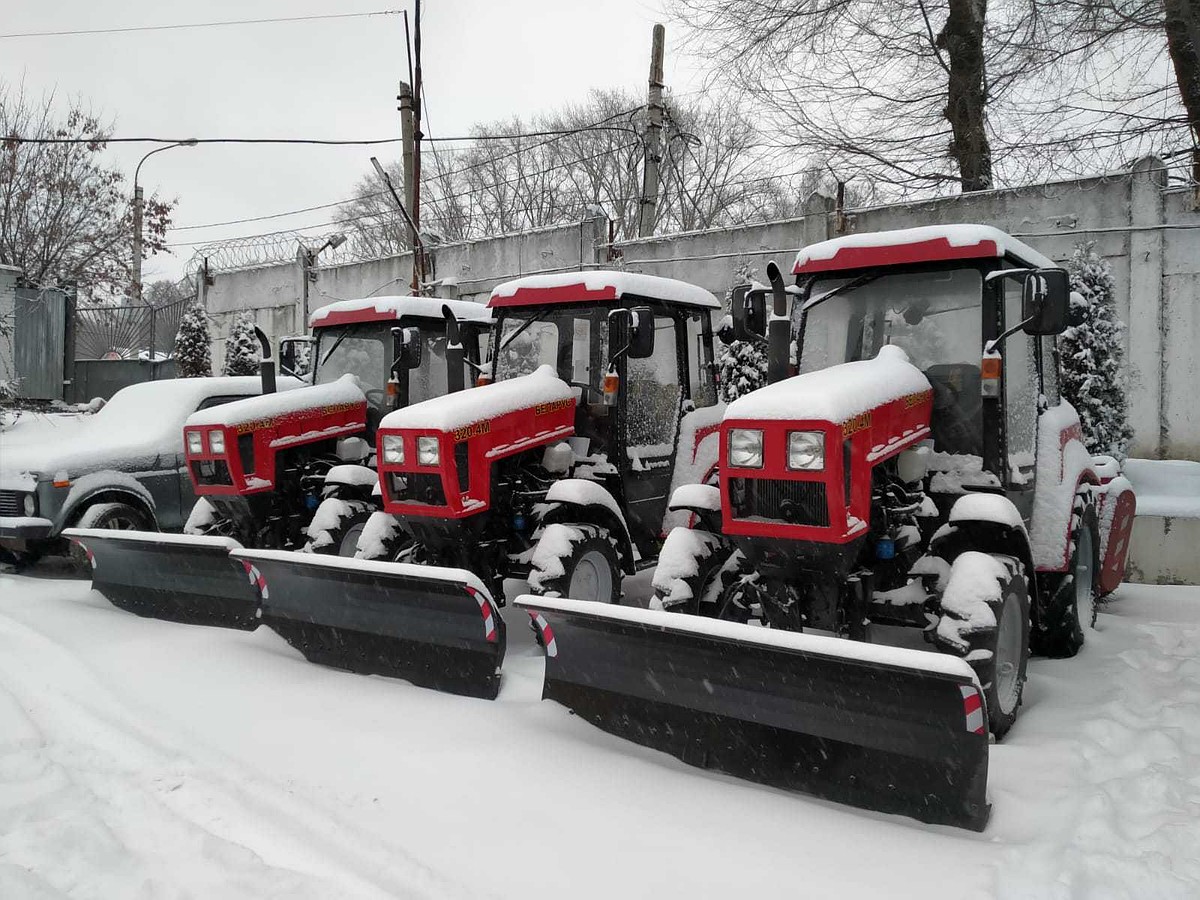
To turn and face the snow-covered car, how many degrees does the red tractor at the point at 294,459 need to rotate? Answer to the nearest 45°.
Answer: approximately 90° to its right

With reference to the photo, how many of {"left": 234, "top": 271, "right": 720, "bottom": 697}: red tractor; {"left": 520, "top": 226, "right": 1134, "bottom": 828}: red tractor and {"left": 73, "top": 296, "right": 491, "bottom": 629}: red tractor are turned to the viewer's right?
0

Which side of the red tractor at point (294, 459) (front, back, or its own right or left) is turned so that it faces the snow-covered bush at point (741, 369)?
back

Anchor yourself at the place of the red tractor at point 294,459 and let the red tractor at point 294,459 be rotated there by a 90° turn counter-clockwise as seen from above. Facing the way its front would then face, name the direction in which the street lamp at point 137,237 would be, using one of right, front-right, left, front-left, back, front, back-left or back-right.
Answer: back-left

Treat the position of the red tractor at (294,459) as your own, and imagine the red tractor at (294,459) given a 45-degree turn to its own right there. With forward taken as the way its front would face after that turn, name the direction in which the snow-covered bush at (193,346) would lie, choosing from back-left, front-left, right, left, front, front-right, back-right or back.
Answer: right

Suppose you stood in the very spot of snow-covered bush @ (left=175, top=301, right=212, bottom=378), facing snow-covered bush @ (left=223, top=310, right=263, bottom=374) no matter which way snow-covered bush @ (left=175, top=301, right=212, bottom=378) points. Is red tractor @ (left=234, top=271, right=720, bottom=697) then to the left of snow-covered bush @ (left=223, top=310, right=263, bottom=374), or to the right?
right

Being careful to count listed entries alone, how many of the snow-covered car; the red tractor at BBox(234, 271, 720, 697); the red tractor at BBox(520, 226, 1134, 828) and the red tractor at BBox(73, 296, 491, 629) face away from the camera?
0

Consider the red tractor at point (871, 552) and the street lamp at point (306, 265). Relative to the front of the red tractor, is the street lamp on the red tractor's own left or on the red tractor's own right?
on the red tractor's own right

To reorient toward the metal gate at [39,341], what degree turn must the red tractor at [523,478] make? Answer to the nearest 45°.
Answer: approximately 90° to its right

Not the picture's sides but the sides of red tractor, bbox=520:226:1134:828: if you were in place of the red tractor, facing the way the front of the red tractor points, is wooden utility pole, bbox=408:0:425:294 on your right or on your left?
on your right

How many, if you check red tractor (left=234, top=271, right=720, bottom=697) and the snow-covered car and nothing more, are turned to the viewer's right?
0

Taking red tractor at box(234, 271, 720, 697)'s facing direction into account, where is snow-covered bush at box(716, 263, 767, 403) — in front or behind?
behind

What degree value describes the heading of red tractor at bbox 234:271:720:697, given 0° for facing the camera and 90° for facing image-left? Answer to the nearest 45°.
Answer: approximately 45°

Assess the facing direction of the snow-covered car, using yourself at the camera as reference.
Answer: facing the viewer and to the left of the viewer

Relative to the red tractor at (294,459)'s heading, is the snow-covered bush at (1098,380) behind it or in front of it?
behind

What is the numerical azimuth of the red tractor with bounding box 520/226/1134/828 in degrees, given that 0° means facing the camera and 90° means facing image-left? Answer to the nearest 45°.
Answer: approximately 45°
